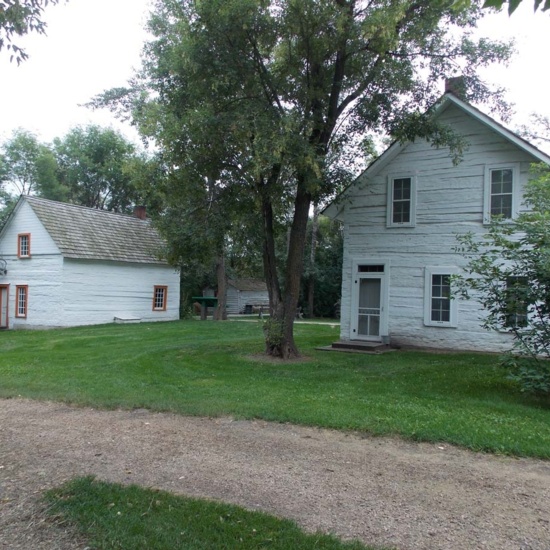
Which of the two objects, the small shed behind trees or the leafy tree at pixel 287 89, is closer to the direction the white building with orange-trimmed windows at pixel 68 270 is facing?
the leafy tree

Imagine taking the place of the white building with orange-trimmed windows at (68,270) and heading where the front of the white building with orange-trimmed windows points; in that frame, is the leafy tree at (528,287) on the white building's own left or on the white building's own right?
on the white building's own left

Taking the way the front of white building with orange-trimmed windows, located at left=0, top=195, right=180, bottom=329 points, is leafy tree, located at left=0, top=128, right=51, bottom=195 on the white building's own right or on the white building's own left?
on the white building's own right

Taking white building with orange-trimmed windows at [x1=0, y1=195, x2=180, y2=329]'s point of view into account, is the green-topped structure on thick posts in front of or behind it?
behind

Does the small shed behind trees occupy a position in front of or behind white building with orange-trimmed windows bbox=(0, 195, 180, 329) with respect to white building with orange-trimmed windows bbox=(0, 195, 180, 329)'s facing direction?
behind

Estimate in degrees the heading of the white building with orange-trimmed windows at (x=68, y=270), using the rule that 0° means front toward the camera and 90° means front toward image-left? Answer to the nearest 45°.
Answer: approximately 45°

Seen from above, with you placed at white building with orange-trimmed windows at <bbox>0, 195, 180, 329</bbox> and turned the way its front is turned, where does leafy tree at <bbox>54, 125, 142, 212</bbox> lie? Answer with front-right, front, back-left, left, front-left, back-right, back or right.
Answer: back-right

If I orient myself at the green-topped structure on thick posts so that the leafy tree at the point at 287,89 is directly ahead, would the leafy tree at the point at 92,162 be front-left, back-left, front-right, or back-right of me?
back-right
